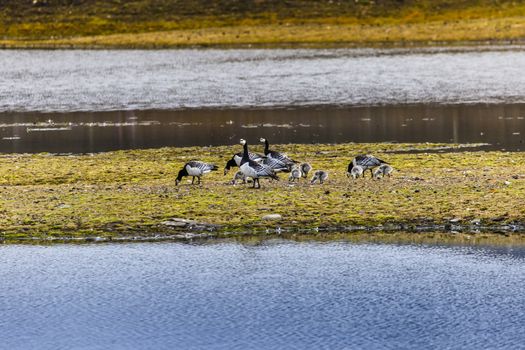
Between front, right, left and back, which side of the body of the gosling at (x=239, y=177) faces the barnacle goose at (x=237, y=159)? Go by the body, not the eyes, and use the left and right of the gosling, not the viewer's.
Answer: right

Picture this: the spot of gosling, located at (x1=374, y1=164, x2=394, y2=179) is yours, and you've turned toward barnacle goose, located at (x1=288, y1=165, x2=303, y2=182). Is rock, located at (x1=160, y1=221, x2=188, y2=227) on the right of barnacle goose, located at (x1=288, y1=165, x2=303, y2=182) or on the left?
left

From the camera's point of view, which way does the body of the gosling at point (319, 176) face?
to the viewer's left

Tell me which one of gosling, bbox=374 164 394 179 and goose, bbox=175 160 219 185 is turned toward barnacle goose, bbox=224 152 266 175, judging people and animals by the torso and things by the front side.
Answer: the gosling

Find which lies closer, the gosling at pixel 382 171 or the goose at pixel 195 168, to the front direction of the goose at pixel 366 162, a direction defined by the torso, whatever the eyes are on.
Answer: the goose

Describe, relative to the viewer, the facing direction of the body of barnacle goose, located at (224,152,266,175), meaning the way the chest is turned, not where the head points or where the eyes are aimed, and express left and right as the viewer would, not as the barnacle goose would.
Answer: facing to the left of the viewer

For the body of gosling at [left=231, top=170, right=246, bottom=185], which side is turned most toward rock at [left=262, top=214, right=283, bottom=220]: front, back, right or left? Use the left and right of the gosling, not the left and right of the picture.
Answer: left

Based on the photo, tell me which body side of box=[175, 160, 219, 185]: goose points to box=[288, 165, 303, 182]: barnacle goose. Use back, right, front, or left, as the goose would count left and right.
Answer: back

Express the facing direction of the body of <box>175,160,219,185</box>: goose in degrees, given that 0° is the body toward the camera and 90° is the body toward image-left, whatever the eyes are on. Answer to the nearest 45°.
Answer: approximately 90°

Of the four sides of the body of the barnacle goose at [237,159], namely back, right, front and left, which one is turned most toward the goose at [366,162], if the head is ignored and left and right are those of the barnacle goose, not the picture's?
back
